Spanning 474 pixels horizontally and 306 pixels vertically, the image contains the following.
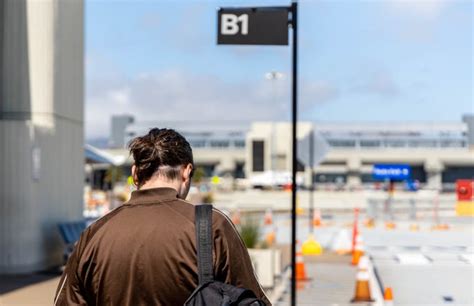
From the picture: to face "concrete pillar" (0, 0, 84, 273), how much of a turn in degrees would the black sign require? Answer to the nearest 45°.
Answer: approximately 135° to its right

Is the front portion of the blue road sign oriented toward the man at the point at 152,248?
yes

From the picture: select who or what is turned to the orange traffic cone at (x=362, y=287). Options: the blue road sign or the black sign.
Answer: the blue road sign

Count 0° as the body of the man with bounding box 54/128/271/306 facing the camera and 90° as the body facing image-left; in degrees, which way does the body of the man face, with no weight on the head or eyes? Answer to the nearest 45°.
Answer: approximately 180°

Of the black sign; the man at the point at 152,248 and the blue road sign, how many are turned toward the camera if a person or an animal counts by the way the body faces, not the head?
2

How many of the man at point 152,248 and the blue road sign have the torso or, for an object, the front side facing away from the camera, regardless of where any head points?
1

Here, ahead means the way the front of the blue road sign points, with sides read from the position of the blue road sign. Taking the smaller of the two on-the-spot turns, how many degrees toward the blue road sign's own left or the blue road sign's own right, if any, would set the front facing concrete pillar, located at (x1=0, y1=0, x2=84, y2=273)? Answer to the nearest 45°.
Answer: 0° — it already faces it

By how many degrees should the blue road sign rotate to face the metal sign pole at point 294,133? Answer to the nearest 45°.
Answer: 0° — it already faces it

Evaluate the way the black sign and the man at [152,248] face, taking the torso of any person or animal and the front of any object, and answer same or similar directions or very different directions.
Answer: very different directions

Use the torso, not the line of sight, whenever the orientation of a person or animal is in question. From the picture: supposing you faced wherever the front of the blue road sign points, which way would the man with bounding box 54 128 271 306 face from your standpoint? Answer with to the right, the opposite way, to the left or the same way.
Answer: the opposite way

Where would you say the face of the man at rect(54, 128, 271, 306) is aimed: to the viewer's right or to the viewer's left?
to the viewer's right

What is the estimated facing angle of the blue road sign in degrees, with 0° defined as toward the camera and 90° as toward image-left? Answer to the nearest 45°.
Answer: approximately 0°

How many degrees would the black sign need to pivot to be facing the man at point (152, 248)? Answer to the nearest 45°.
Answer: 0° — it already faces them
